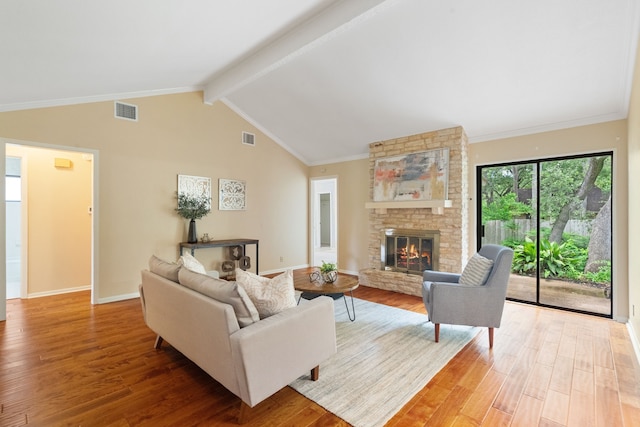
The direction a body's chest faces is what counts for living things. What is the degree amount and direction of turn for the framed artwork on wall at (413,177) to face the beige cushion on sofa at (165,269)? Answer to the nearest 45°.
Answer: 0° — it already faces it

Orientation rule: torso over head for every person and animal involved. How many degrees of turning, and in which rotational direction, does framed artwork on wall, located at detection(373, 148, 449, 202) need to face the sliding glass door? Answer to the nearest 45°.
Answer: approximately 135° to its left

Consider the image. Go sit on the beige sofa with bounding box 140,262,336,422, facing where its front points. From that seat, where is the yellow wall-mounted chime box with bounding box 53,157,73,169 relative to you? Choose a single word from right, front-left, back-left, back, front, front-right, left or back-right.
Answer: left

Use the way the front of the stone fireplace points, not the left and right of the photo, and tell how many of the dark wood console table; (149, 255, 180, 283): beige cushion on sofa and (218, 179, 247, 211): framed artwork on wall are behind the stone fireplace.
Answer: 0

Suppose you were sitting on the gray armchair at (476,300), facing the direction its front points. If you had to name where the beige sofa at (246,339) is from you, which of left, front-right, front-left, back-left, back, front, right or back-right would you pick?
front-left

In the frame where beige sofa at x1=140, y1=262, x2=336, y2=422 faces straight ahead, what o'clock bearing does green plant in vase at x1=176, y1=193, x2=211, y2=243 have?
The green plant in vase is roughly at 10 o'clock from the beige sofa.

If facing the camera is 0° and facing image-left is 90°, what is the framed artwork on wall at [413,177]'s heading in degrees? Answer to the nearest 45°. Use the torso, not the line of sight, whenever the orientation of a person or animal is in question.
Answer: approximately 45°

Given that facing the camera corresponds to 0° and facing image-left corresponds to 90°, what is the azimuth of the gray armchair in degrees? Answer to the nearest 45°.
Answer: approximately 90°

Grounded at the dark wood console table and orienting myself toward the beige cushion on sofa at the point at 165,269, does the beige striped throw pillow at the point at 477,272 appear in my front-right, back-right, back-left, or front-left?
front-left

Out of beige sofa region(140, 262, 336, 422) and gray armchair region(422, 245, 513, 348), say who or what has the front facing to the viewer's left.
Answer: the gray armchair

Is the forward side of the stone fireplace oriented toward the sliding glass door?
no

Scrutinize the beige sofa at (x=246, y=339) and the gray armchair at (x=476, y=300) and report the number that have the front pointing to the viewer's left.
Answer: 1

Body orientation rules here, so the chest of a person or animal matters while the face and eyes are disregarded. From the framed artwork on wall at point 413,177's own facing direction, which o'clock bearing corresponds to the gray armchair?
The gray armchair is roughly at 10 o'clock from the framed artwork on wall.

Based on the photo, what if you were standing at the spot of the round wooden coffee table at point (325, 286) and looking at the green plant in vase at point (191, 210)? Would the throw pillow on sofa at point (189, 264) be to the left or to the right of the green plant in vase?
left

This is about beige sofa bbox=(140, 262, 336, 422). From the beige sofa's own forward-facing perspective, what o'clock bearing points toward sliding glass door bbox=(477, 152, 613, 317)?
The sliding glass door is roughly at 1 o'clock from the beige sofa.

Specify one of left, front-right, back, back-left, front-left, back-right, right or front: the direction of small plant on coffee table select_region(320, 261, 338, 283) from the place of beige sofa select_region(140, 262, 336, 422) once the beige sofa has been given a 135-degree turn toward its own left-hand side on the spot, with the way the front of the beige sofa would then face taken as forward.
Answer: back-right

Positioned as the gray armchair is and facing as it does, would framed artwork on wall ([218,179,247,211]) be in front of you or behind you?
in front

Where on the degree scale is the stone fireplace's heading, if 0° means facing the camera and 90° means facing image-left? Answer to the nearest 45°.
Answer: approximately 45°
